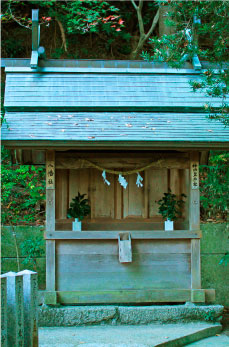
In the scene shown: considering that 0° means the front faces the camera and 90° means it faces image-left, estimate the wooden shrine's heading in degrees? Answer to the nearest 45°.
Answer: approximately 0°

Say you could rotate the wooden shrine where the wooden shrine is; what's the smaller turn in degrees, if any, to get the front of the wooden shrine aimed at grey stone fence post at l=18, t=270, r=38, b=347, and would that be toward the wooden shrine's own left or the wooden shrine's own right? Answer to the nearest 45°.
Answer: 0° — it already faces it
